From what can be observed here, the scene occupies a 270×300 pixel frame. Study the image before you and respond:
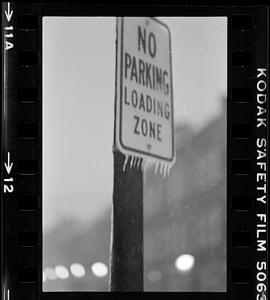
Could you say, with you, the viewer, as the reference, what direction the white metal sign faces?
facing the viewer and to the right of the viewer
